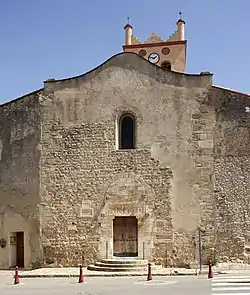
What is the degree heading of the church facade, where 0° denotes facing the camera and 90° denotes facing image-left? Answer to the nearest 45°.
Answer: approximately 0°
